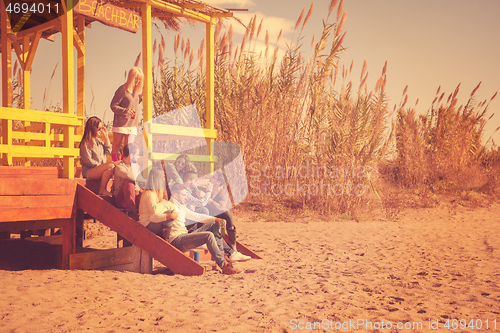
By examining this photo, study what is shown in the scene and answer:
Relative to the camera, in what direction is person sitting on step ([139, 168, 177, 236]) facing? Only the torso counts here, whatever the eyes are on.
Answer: to the viewer's right

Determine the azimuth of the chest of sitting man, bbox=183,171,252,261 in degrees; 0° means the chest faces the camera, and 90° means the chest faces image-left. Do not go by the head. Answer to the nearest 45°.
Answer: approximately 270°

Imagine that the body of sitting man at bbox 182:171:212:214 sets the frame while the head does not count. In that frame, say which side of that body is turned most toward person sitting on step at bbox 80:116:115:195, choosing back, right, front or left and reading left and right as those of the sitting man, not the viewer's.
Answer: back

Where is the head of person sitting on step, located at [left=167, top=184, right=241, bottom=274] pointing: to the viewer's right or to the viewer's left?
to the viewer's right

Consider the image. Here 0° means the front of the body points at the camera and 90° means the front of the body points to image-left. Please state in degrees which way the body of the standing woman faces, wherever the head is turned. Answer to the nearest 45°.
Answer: approximately 315°

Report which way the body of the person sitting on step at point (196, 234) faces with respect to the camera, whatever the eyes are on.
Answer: to the viewer's right

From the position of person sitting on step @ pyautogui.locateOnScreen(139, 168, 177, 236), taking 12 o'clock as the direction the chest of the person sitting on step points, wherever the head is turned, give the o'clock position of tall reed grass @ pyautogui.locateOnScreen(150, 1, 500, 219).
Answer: The tall reed grass is roughly at 10 o'clock from the person sitting on step.

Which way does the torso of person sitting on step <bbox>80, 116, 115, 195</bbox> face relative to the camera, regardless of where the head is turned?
to the viewer's right

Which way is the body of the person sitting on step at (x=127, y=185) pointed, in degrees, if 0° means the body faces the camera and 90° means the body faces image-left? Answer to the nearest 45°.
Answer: approximately 270°

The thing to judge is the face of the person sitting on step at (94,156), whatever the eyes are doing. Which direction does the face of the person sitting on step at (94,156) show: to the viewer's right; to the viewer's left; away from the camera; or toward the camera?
to the viewer's right
